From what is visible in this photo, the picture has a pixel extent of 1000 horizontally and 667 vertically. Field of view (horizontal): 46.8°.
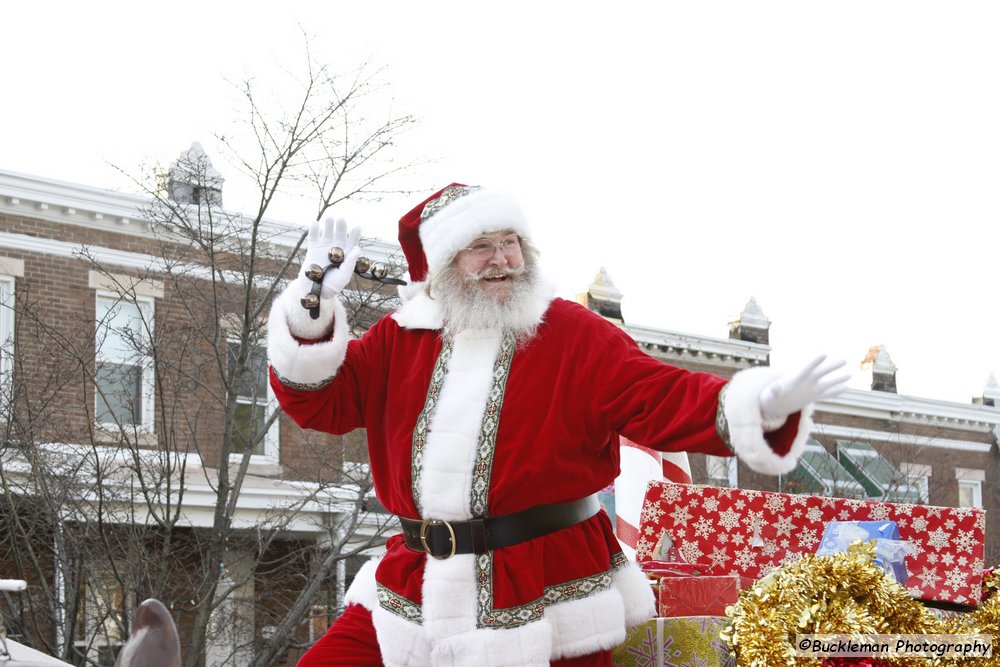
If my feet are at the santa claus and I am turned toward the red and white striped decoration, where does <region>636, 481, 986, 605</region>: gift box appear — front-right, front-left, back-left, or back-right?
front-right

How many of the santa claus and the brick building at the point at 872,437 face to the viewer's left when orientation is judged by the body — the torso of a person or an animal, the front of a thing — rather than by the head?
0

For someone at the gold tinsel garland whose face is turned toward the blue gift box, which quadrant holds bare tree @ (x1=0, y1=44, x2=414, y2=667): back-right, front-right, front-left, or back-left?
front-left

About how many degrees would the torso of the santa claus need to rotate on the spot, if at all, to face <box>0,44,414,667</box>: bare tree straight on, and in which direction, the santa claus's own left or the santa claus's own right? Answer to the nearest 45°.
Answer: approximately 135° to the santa claus's own right

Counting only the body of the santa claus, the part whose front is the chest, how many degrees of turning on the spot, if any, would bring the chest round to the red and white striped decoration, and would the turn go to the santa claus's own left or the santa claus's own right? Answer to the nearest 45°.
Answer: approximately 180°

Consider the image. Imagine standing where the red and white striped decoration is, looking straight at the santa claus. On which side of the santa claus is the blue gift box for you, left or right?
left

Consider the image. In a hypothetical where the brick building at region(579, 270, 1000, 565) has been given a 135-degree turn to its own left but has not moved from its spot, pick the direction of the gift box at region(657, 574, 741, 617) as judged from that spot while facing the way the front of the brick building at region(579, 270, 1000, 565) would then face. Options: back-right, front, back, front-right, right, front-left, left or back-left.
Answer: back

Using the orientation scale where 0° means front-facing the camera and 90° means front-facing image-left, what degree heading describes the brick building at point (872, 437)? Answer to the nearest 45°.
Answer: approximately 315°

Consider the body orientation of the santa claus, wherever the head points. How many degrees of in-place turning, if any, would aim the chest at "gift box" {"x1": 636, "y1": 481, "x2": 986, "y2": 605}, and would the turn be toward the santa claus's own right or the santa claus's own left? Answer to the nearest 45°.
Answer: approximately 135° to the santa claus's own left

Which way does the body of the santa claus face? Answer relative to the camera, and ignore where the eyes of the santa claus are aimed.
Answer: toward the camera

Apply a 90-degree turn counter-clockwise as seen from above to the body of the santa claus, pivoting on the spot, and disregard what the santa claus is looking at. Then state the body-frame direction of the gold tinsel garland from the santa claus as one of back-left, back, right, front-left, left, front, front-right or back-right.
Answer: front

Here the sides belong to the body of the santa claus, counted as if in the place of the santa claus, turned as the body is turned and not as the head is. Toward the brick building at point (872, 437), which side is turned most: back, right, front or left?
back

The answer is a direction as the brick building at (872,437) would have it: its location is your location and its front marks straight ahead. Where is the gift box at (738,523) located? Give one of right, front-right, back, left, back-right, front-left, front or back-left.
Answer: front-right

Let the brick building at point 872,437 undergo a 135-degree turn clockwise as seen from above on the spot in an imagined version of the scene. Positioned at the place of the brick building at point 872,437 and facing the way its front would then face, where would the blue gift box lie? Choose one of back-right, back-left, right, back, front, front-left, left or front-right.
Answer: left
